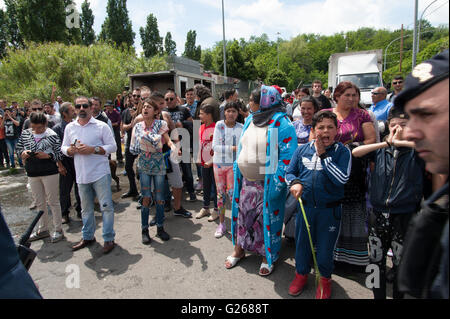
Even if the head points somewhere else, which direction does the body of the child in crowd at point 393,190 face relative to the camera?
toward the camera

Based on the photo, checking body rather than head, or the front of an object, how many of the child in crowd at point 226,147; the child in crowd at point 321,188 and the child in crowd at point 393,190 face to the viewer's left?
0

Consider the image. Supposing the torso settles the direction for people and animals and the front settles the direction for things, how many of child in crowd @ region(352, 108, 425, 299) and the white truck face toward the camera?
2

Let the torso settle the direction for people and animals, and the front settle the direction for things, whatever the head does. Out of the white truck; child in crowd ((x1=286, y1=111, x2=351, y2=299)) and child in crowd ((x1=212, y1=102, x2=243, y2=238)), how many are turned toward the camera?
3

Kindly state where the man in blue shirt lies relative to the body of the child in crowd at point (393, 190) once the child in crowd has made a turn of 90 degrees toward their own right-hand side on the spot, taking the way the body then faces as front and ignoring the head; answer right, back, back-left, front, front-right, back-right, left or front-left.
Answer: right

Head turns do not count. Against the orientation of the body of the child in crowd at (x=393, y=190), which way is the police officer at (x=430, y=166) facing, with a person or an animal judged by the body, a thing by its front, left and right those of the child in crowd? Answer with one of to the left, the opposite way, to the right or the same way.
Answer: to the right

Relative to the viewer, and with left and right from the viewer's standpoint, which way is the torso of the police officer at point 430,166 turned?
facing to the left of the viewer

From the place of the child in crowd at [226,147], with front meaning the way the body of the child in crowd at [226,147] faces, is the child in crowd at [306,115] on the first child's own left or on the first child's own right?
on the first child's own left

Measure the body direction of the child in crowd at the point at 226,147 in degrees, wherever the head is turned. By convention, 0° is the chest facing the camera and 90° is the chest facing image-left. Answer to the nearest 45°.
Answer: approximately 0°

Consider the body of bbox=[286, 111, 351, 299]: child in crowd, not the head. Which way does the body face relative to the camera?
toward the camera

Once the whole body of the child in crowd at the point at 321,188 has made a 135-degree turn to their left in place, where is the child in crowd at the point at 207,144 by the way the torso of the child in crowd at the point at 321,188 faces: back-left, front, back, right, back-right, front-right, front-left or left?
left
